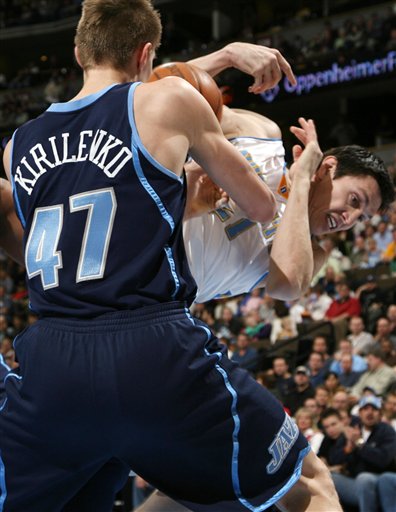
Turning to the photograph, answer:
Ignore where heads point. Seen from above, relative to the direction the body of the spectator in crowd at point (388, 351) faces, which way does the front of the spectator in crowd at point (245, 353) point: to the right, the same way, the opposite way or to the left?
the same way

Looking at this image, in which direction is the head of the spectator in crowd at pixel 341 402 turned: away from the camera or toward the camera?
toward the camera

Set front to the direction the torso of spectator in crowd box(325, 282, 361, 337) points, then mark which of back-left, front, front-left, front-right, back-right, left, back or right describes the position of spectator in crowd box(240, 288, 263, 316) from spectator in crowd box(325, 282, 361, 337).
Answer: right

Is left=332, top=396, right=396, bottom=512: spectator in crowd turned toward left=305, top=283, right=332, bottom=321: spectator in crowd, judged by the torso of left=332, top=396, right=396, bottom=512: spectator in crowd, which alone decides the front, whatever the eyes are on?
no

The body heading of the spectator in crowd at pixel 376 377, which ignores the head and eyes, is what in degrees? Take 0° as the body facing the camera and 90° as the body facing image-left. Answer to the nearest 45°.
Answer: approximately 45°

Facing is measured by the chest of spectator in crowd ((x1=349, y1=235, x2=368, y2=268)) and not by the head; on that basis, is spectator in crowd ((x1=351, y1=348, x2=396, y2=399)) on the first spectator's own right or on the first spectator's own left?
on the first spectator's own left

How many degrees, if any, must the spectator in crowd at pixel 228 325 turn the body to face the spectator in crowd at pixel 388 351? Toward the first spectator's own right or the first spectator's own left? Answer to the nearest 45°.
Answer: approximately 90° to the first spectator's own left

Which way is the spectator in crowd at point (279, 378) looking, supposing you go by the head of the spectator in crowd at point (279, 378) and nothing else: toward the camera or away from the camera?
toward the camera

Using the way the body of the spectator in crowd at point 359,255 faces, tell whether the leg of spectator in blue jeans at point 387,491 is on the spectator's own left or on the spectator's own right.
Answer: on the spectator's own left

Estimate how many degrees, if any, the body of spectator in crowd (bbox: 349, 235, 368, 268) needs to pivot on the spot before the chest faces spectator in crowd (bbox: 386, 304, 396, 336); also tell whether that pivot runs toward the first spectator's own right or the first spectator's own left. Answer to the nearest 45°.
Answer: approximately 45° to the first spectator's own left

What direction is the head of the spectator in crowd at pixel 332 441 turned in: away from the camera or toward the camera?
toward the camera

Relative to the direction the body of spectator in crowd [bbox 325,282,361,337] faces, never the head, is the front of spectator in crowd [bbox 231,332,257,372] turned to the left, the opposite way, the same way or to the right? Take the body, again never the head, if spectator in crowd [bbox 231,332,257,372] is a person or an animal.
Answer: the same way

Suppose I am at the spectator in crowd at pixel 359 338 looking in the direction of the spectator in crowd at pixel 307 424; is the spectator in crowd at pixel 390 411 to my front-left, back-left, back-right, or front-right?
front-left

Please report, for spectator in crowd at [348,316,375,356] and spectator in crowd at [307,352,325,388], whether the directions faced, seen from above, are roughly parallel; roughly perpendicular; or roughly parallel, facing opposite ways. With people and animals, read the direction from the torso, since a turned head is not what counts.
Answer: roughly parallel

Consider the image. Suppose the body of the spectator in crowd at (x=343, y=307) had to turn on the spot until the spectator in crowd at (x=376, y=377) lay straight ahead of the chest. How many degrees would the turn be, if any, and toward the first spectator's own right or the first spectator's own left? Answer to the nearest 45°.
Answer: approximately 45° to the first spectator's own left

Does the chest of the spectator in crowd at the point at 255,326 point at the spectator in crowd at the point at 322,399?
no

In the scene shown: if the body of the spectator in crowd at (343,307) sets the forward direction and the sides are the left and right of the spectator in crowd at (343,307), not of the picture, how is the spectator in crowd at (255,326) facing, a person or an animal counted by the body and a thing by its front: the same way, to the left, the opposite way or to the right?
the same way

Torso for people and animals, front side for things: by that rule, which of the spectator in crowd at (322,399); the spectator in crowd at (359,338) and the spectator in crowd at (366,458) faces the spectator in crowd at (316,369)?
the spectator in crowd at (359,338)

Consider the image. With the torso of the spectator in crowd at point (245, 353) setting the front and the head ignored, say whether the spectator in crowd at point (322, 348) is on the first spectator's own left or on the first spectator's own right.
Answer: on the first spectator's own left

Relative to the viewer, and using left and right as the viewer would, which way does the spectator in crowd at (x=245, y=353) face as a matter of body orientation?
facing the viewer and to the left of the viewer

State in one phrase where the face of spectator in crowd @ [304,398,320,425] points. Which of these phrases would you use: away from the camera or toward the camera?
toward the camera
